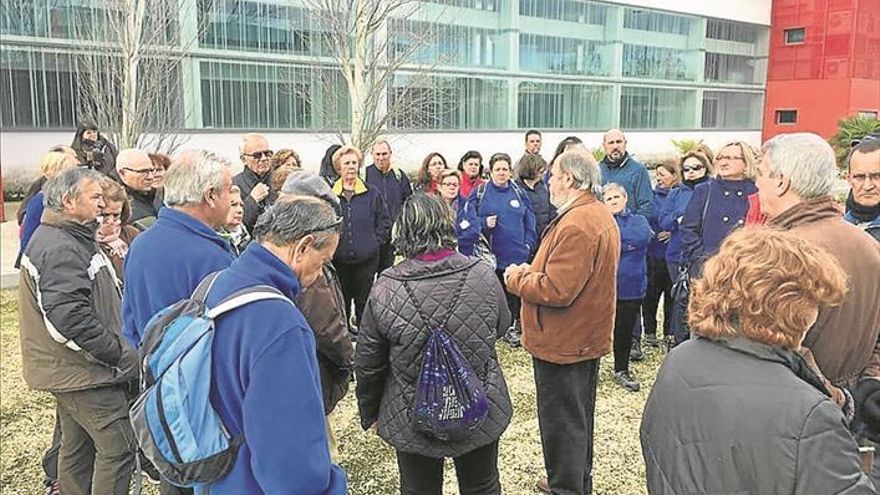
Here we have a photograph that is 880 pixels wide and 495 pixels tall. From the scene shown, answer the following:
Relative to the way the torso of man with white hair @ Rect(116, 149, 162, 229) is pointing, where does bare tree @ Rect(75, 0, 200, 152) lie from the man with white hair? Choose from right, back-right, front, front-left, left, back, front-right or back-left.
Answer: back-left

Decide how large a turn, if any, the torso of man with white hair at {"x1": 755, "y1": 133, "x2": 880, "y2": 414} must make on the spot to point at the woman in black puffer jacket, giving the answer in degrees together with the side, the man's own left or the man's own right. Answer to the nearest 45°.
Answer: approximately 45° to the man's own left

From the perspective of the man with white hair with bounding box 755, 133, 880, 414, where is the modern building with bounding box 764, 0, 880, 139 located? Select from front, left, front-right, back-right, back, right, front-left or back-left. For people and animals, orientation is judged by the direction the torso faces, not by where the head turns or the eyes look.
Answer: front-right

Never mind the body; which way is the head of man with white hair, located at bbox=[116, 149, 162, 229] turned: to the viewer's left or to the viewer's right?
to the viewer's right

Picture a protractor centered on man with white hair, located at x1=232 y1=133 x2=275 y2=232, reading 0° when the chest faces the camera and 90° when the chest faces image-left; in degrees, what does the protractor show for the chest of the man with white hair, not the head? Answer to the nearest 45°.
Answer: approximately 315°

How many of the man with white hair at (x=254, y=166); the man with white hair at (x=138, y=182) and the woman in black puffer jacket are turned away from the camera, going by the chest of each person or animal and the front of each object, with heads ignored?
1

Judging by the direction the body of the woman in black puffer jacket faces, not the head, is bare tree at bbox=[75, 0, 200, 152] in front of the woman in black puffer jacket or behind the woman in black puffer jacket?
in front

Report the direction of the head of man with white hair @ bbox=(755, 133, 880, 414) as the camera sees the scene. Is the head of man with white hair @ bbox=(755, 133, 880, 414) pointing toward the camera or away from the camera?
away from the camera

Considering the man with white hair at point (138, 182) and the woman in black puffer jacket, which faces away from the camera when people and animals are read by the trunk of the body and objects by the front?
the woman in black puffer jacket

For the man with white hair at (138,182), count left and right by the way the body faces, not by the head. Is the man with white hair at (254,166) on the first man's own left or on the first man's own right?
on the first man's own left

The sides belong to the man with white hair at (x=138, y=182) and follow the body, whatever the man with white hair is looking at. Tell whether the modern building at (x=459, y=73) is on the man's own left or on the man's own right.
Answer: on the man's own left

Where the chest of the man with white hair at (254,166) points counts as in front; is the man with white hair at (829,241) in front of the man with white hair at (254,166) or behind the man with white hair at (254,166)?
in front

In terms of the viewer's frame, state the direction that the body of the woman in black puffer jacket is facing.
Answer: away from the camera

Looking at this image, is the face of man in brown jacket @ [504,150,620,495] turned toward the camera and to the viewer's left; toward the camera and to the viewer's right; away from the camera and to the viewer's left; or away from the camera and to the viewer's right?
away from the camera and to the viewer's left

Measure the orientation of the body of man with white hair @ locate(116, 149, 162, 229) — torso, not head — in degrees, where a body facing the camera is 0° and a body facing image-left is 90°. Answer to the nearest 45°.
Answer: approximately 315°

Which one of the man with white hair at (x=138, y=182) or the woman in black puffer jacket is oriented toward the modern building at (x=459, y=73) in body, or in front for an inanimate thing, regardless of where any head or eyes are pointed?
the woman in black puffer jacket

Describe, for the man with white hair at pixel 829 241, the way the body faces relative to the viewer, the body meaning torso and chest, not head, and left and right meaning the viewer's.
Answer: facing away from the viewer and to the left of the viewer

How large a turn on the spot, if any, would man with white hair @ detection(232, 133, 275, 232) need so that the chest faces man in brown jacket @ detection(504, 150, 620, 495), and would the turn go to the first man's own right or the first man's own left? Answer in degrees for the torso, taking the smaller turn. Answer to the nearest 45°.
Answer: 0° — they already face them
